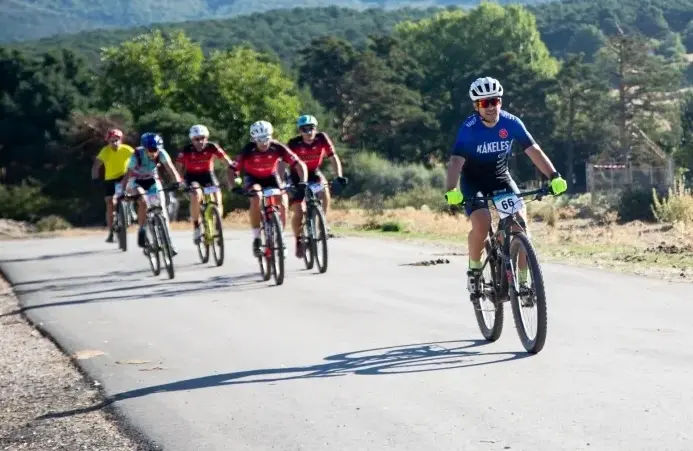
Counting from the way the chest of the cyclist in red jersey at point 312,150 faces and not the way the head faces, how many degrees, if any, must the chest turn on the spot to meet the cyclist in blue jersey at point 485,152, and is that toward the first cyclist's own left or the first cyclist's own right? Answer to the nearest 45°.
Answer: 0° — they already face them

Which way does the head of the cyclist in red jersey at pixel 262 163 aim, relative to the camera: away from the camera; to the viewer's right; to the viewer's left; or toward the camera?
toward the camera

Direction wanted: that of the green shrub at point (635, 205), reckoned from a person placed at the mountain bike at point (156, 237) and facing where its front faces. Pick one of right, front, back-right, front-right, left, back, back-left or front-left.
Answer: back-left

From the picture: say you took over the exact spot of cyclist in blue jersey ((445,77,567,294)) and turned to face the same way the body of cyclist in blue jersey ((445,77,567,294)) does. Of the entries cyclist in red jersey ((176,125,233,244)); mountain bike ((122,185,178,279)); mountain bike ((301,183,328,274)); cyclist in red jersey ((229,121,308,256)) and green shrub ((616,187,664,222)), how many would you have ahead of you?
0

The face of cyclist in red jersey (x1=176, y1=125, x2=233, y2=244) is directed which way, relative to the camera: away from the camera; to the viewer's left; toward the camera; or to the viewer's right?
toward the camera

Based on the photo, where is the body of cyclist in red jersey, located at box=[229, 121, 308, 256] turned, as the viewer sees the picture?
toward the camera

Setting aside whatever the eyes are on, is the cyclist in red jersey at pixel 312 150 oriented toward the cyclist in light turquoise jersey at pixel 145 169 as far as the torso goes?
no

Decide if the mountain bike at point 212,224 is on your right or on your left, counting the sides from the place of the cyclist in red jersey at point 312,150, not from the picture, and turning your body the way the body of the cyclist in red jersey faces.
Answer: on your right

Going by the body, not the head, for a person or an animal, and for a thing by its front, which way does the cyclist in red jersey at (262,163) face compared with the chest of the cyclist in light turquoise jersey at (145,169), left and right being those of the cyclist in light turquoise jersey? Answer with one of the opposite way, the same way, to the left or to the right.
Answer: the same way

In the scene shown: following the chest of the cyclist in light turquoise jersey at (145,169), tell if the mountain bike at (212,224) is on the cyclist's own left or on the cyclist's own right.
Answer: on the cyclist's own left

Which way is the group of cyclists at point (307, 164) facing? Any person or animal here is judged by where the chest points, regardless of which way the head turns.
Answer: toward the camera

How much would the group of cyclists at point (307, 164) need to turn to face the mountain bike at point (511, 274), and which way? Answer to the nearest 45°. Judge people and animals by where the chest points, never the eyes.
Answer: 0° — they already face it

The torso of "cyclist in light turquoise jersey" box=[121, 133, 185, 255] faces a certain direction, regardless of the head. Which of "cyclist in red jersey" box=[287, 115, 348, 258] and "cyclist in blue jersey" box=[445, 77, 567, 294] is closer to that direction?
the cyclist in blue jersey

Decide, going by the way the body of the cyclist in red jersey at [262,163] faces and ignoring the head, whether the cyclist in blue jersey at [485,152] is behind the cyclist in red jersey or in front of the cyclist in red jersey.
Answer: in front

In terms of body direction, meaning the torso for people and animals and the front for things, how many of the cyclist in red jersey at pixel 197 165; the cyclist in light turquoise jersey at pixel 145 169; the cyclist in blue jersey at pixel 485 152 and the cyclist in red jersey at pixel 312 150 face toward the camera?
4

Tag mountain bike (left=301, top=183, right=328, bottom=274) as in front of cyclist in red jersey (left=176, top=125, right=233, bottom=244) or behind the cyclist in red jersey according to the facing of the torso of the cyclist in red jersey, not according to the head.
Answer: in front

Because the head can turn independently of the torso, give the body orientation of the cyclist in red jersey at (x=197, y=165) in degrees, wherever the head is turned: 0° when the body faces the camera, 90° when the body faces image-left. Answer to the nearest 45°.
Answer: approximately 0°
